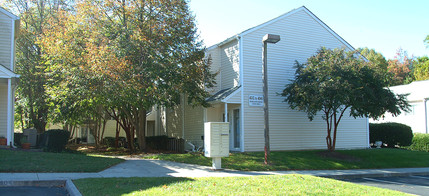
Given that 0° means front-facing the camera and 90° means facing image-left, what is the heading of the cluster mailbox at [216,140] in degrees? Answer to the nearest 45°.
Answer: approximately 315°

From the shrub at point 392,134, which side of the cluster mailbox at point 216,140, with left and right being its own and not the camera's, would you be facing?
left

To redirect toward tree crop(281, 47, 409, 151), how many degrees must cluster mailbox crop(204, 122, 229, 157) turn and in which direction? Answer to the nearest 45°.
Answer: approximately 90° to its left

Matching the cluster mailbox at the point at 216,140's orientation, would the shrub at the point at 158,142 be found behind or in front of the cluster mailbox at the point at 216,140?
behind

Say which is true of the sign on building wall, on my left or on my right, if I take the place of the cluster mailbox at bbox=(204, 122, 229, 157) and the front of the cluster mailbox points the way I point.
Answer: on my left

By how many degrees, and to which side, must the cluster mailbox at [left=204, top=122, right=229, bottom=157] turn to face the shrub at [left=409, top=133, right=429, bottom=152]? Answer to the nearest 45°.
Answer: approximately 90° to its left

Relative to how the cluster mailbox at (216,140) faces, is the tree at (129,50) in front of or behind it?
behind
